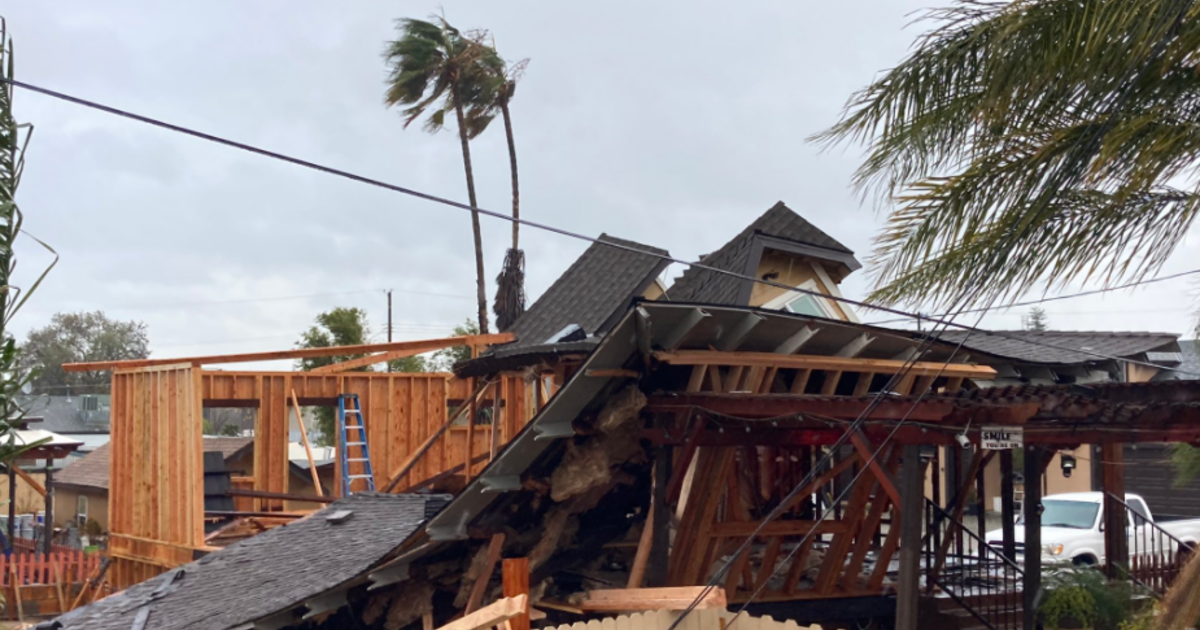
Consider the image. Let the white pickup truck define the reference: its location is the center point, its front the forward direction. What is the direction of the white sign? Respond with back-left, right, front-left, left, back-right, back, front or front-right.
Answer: front-left

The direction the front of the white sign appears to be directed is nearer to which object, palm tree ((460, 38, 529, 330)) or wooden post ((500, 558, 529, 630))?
the wooden post

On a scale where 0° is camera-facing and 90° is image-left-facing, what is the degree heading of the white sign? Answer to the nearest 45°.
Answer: approximately 0°

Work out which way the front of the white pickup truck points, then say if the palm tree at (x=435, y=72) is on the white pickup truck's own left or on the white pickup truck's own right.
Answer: on the white pickup truck's own right

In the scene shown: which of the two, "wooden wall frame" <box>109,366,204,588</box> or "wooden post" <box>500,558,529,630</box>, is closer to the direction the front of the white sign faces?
the wooden post

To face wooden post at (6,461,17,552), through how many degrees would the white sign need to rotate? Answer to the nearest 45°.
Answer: approximately 90° to its right
